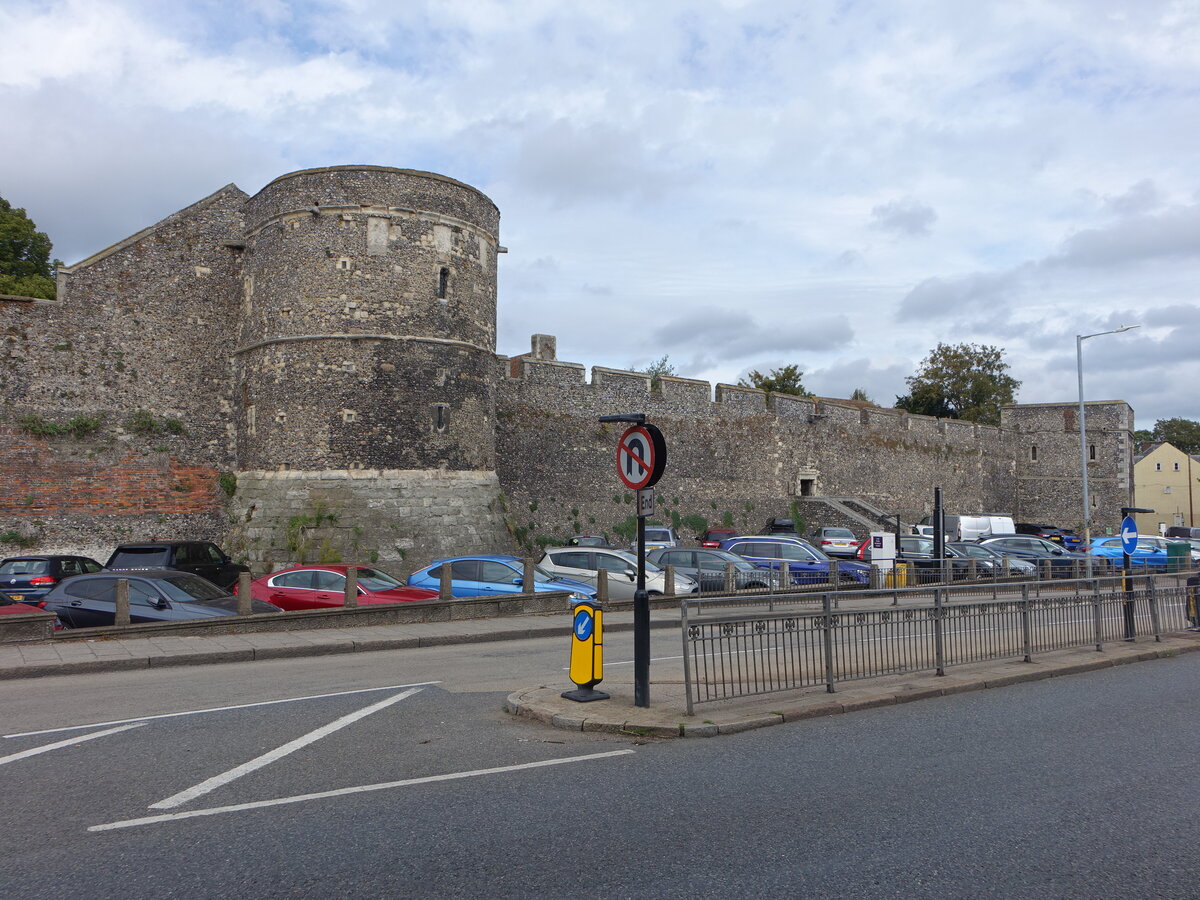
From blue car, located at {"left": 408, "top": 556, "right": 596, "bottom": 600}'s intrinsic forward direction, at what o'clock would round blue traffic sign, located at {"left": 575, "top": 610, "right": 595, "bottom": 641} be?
The round blue traffic sign is roughly at 3 o'clock from the blue car.

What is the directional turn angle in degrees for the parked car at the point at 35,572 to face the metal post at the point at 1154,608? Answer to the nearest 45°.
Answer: approximately 90° to its right

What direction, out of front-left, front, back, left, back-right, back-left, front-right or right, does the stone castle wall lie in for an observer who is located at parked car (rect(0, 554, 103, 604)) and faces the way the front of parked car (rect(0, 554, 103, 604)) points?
front

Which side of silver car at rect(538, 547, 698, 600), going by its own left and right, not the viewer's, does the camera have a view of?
right

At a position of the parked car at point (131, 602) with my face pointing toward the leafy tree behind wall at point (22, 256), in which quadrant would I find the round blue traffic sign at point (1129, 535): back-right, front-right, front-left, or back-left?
back-right

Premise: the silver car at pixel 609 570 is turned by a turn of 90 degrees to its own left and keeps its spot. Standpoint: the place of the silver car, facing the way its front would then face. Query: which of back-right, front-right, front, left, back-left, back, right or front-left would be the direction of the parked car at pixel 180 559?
left

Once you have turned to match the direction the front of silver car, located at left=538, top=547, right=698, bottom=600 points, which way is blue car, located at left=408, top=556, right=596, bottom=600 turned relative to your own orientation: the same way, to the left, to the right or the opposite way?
the same way

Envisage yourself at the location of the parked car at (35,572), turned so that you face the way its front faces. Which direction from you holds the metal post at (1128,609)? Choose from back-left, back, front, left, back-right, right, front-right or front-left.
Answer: right

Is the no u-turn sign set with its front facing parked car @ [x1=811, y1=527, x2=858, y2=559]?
no

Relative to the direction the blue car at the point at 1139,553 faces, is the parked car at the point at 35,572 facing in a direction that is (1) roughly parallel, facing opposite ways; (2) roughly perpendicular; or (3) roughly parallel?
roughly perpendicular

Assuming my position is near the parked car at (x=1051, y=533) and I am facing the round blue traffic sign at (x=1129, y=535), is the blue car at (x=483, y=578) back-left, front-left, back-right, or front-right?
front-right

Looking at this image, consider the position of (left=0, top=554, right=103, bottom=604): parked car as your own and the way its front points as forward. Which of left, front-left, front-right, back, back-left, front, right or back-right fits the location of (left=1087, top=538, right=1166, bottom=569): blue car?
front-right
